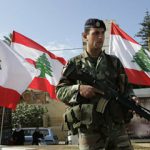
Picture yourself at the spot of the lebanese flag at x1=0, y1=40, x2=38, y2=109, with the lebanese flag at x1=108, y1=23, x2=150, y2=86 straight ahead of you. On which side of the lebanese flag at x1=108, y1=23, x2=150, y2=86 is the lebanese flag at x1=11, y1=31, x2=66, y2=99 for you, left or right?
left

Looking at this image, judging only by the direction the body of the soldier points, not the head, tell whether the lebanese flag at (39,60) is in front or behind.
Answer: behind

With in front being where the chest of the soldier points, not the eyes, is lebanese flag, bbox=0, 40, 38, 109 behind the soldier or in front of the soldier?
behind

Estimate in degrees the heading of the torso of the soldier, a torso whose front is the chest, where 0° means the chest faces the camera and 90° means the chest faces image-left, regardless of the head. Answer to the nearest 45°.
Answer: approximately 315°

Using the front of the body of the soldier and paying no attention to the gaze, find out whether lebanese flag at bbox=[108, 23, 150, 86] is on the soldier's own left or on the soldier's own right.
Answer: on the soldier's own left
